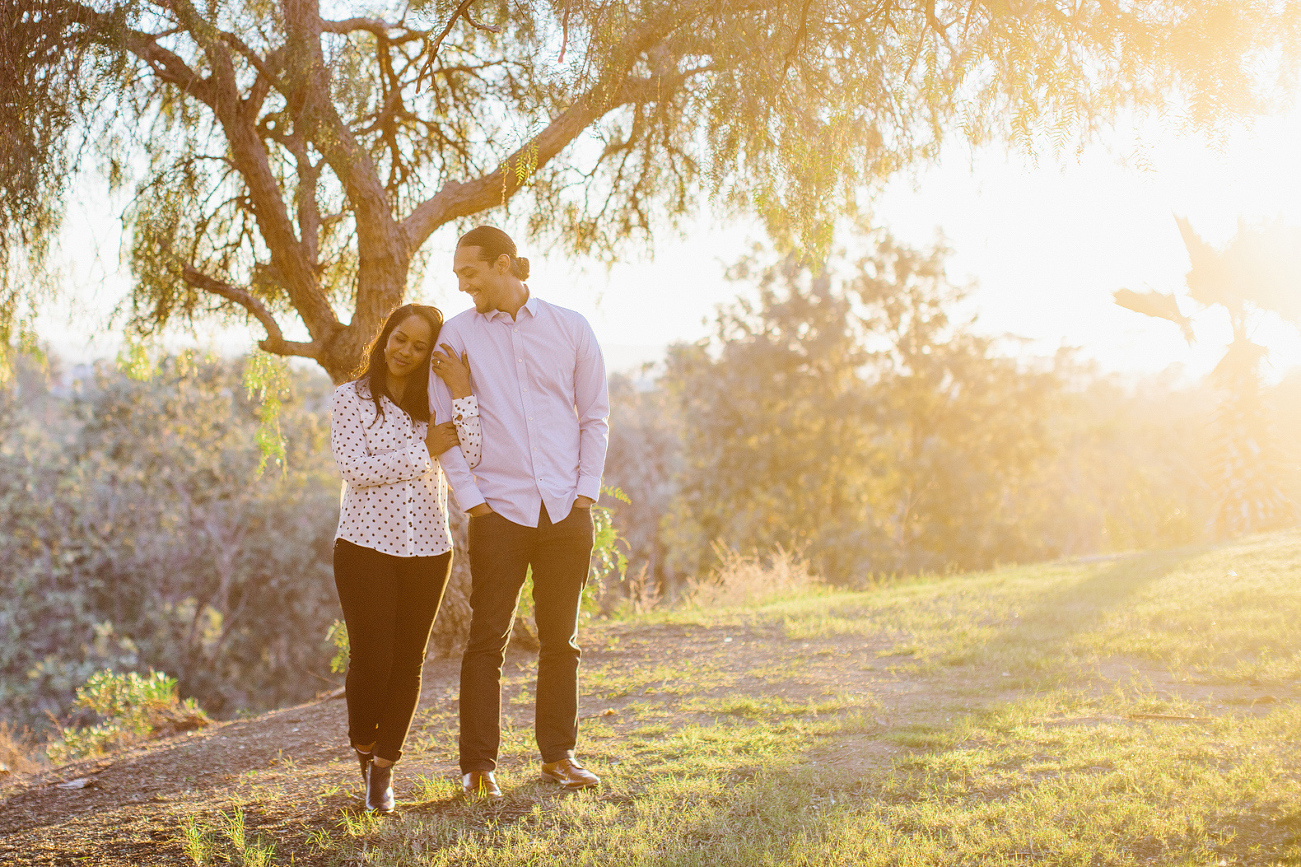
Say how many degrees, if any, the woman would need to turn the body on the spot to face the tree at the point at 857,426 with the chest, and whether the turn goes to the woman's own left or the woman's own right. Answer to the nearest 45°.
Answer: approximately 135° to the woman's own left

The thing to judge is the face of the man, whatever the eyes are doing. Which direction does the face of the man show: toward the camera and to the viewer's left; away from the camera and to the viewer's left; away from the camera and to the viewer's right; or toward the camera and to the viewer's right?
toward the camera and to the viewer's left

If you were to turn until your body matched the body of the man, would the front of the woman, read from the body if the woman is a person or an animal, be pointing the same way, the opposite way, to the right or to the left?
the same way

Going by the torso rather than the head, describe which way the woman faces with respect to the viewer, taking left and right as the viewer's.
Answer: facing the viewer

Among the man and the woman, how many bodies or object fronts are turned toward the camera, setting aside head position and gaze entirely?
2
